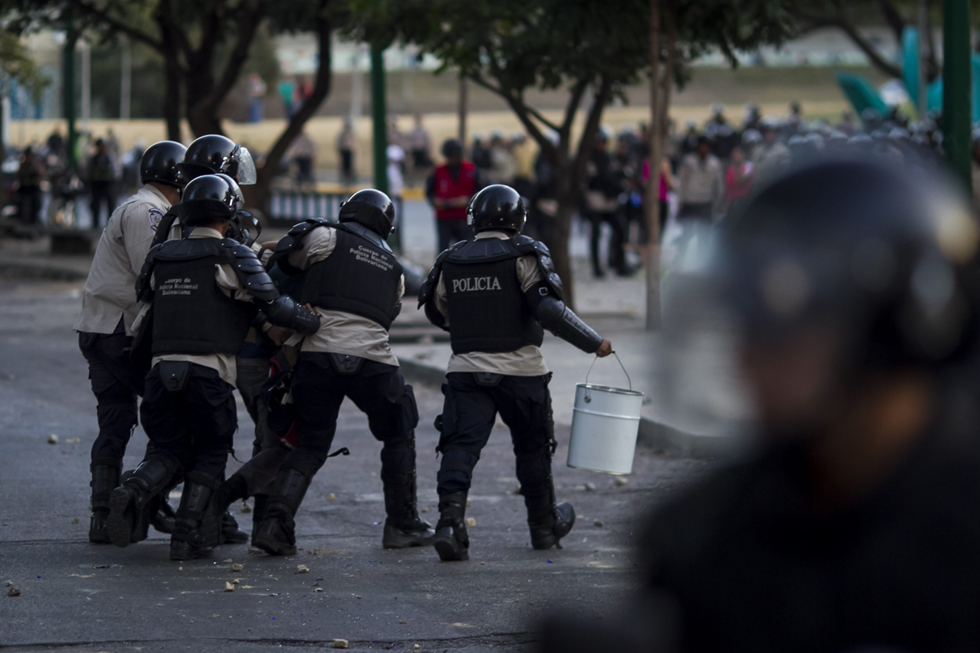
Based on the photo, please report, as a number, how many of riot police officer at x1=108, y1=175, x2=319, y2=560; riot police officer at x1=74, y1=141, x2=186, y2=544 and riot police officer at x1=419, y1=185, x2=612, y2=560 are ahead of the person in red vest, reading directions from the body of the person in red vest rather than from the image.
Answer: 3

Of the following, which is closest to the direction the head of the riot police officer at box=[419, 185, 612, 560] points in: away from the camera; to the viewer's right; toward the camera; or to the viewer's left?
away from the camera

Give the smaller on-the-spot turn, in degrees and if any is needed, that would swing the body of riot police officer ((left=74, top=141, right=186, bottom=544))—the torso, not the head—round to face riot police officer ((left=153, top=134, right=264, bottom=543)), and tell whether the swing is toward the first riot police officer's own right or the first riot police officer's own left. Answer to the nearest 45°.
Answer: approximately 45° to the first riot police officer's own right

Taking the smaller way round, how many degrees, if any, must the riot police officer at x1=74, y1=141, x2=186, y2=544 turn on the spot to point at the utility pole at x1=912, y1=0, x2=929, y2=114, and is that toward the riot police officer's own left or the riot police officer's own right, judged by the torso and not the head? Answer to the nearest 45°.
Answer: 0° — they already face it

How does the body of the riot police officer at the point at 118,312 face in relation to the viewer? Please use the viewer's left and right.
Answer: facing away from the viewer and to the right of the viewer

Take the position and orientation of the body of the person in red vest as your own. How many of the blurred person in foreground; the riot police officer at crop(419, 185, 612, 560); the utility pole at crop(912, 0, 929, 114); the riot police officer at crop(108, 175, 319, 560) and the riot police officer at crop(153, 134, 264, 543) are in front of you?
4

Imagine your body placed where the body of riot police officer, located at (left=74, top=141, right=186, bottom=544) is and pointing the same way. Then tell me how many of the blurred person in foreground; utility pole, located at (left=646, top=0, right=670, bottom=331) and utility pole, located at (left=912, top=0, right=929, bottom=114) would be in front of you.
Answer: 2

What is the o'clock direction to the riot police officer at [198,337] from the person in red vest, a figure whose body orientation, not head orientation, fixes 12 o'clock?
The riot police officer is roughly at 12 o'clock from the person in red vest.
